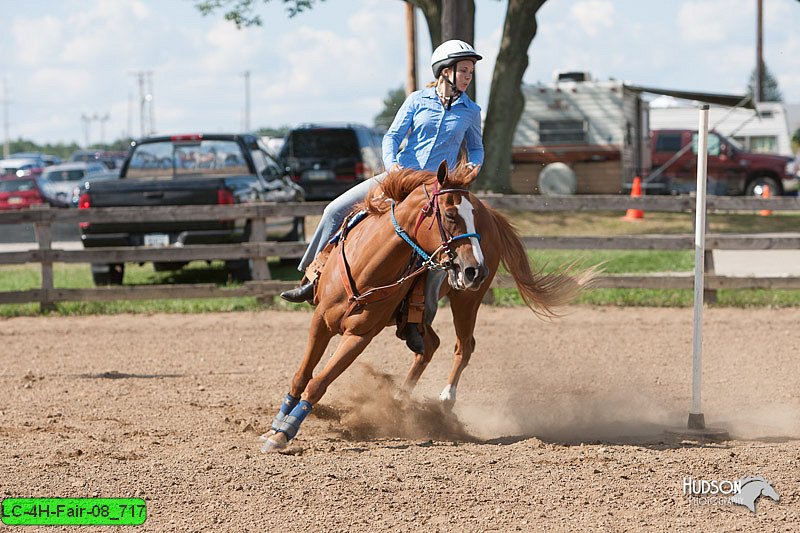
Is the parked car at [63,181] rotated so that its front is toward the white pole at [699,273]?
no

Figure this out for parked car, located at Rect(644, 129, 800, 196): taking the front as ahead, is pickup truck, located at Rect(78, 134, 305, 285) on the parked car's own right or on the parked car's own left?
on the parked car's own right

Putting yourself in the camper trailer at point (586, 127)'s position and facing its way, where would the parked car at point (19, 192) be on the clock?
The parked car is roughly at 9 o'clock from the camper trailer.

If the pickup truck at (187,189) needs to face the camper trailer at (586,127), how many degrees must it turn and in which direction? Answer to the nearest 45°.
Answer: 0° — it already faces it

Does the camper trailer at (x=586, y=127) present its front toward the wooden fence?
no

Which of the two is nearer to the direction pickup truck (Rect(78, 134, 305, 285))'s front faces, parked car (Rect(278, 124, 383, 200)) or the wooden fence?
the parked car

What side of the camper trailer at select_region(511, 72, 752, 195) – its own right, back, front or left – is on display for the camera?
back

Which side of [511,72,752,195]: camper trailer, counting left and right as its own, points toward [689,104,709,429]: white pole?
back

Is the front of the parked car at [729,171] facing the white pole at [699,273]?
no

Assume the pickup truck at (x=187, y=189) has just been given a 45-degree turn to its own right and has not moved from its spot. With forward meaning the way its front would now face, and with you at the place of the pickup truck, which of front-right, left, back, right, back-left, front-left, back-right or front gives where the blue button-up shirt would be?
right

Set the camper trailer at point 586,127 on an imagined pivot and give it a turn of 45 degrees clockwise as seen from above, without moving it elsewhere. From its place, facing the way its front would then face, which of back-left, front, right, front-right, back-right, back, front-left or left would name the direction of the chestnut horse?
back-right
